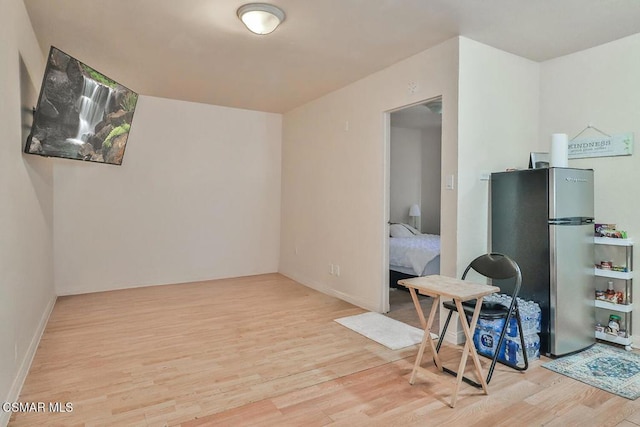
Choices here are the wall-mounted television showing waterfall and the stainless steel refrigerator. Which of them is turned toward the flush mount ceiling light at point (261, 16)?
the wall-mounted television showing waterfall

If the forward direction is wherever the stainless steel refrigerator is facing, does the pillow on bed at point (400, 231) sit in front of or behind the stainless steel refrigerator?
behind

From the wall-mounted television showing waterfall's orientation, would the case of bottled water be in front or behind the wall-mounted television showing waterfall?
in front

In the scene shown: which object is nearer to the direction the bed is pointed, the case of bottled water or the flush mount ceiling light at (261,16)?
the case of bottled water

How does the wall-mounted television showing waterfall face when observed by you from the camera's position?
facing the viewer and to the right of the viewer

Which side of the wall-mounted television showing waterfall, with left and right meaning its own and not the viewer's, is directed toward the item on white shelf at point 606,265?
front

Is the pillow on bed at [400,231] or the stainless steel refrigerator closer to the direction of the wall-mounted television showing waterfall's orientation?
the stainless steel refrigerator

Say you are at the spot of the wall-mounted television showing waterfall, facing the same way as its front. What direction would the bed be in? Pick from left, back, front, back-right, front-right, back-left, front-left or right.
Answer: front-left

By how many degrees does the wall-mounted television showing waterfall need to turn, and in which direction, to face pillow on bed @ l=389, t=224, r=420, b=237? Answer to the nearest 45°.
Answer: approximately 45° to its left

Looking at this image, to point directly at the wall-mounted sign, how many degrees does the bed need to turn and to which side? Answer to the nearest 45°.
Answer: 0° — it already faces it

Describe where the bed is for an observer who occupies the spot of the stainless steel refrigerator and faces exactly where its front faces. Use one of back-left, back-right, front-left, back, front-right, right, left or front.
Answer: back

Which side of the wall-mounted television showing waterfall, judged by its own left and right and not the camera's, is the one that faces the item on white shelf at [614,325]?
front

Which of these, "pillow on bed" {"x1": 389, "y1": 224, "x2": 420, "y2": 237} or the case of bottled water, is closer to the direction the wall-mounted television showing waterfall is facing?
the case of bottled water

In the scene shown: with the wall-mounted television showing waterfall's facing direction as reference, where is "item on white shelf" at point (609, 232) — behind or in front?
in front

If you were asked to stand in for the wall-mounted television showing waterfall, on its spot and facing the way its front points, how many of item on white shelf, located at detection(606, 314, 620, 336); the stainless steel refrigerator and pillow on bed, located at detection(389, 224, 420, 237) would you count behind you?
0
